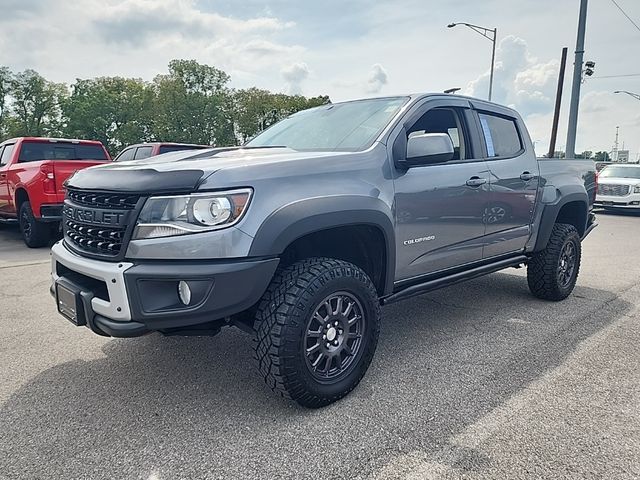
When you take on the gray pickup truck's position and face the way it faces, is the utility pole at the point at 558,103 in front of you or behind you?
behind

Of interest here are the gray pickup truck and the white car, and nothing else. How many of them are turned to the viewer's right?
0

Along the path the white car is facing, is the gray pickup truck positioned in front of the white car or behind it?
in front

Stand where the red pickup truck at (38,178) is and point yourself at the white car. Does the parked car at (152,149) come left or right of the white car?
left

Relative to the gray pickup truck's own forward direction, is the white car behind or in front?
behind

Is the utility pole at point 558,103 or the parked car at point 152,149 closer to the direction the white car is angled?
the parked car

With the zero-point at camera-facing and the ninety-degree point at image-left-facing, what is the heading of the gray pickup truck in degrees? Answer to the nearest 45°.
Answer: approximately 45°

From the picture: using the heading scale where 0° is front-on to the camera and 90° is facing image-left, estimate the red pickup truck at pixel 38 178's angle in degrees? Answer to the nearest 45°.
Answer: approximately 135°

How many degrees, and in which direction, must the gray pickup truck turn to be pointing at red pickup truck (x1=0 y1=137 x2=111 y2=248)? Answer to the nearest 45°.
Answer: approximately 90° to its right
